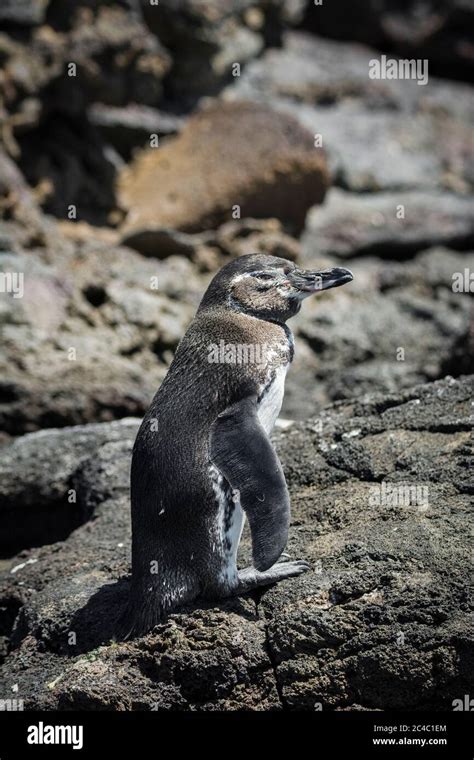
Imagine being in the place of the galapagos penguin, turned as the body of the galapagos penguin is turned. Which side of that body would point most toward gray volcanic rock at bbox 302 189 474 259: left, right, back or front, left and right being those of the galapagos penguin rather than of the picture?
left

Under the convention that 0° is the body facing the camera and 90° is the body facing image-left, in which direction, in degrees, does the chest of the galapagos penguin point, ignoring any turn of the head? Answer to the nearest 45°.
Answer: approximately 270°

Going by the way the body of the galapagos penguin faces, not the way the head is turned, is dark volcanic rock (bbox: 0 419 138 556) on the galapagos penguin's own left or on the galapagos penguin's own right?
on the galapagos penguin's own left

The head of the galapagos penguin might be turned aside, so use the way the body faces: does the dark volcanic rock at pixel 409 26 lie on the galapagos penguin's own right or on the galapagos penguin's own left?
on the galapagos penguin's own left

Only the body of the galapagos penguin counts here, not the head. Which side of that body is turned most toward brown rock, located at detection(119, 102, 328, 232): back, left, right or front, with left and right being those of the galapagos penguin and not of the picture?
left

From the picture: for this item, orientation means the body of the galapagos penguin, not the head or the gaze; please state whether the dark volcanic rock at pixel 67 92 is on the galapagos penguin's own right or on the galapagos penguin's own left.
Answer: on the galapagos penguin's own left
